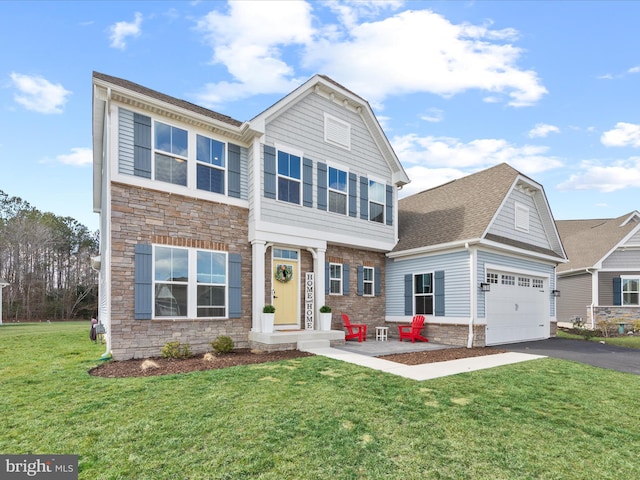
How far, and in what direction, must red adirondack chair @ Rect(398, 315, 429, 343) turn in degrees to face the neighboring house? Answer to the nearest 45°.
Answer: approximately 180°

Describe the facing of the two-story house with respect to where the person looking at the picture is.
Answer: facing the viewer and to the right of the viewer

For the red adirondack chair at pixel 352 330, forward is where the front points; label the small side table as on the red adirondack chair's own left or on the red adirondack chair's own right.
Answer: on the red adirondack chair's own left

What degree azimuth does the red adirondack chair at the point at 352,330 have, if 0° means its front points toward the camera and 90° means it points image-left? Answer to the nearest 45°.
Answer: approximately 315°

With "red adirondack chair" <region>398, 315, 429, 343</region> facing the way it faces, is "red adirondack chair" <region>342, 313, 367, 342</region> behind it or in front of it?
in front
